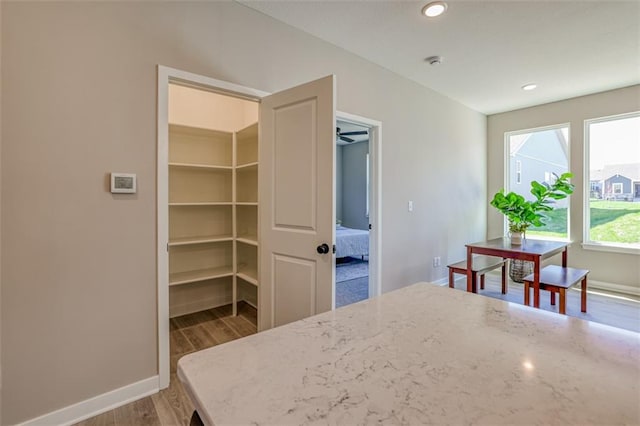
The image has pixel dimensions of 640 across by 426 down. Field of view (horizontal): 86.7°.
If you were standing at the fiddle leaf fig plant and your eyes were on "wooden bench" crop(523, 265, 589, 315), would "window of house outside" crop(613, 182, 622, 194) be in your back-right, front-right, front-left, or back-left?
back-left

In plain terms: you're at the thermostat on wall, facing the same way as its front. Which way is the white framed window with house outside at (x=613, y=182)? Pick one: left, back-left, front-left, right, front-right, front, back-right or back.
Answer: left

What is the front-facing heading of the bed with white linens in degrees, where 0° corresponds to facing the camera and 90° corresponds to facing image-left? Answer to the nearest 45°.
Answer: approximately 270°

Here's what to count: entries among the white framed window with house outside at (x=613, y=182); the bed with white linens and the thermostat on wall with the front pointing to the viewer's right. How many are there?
1

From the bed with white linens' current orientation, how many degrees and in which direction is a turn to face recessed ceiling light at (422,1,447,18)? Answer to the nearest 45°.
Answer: approximately 90° to its right

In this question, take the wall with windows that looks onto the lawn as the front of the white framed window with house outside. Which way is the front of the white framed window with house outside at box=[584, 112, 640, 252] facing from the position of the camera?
facing away from the viewer

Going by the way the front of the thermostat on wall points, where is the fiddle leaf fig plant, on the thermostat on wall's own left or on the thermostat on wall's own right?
on the thermostat on wall's own left

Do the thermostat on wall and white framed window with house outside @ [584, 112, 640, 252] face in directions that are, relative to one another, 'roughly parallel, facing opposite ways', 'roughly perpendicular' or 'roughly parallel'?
roughly perpendicular

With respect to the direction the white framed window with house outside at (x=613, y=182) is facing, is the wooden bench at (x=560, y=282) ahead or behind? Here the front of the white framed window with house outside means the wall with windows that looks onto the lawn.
behind

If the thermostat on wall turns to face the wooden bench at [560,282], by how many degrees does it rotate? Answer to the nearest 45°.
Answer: approximately 90° to its left
